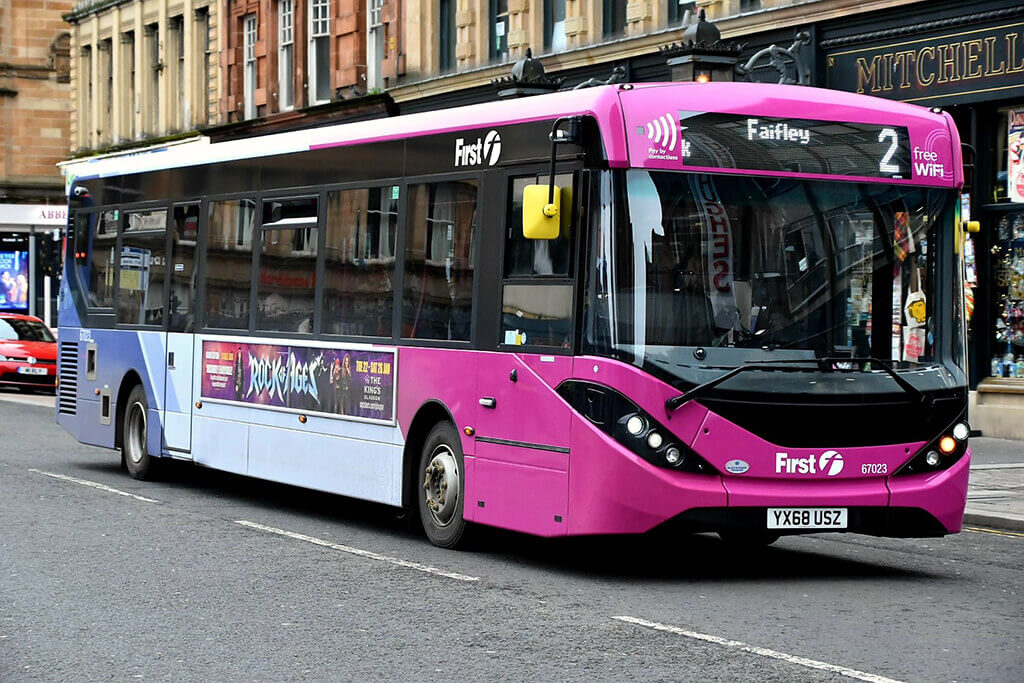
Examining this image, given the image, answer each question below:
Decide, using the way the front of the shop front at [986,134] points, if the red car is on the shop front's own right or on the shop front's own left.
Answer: on the shop front's own right

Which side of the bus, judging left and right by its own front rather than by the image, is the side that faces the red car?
back

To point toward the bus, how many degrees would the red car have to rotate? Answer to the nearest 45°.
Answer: approximately 45° to its right

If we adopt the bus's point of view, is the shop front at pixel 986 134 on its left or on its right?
on its left

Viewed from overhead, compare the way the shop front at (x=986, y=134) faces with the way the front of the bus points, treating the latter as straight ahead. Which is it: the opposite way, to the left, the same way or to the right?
to the right

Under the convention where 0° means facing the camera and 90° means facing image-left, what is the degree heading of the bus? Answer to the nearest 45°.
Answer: approximately 315°

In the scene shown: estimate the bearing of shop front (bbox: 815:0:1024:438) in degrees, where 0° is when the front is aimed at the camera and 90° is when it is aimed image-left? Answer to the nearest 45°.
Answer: approximately 45°
